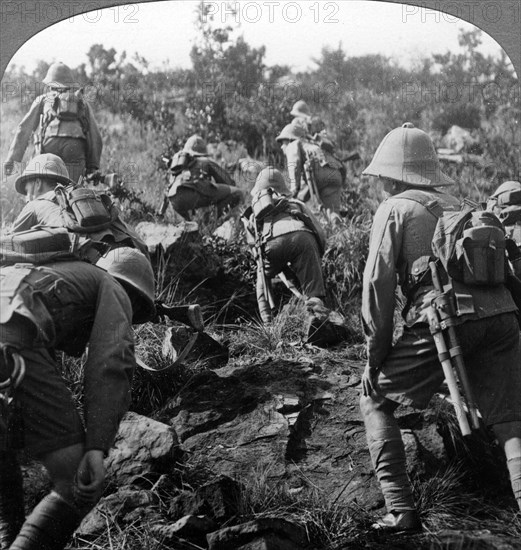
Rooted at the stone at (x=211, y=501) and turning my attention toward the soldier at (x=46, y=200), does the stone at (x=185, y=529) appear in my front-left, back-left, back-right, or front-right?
back-left

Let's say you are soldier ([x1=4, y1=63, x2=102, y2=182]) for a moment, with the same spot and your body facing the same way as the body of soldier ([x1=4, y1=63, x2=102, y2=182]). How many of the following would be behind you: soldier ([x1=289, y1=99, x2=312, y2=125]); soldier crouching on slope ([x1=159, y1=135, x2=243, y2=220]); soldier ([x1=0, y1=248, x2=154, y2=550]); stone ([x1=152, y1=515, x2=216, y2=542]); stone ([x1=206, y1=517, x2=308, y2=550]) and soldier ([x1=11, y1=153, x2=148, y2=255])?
4

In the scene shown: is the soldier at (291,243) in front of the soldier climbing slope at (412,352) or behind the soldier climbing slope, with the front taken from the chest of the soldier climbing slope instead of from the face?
in front

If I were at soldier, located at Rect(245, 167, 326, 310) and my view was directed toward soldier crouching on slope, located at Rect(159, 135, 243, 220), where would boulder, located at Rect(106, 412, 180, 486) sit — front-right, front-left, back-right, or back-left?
back-left

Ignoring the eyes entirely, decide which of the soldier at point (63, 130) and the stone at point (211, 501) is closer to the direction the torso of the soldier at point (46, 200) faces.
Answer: the soldier

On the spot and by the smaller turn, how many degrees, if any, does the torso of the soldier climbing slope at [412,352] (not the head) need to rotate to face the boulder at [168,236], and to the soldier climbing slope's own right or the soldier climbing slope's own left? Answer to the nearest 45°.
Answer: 0° — they already face it

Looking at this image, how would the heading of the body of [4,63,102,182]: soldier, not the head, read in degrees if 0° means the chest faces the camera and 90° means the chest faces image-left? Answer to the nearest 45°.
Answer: approximately 180°

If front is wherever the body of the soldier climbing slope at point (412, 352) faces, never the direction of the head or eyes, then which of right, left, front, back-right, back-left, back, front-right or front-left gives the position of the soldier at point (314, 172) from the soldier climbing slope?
front-right

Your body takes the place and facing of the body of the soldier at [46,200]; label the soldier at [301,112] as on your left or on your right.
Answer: on your right

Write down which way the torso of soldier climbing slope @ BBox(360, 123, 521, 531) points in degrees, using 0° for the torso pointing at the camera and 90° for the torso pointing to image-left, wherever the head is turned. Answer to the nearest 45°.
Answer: approximately 135°

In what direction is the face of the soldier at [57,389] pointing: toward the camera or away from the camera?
away from the camera

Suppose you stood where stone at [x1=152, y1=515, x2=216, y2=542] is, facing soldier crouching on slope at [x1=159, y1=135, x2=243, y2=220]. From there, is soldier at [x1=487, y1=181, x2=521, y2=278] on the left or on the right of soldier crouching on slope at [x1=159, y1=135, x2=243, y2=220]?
right
